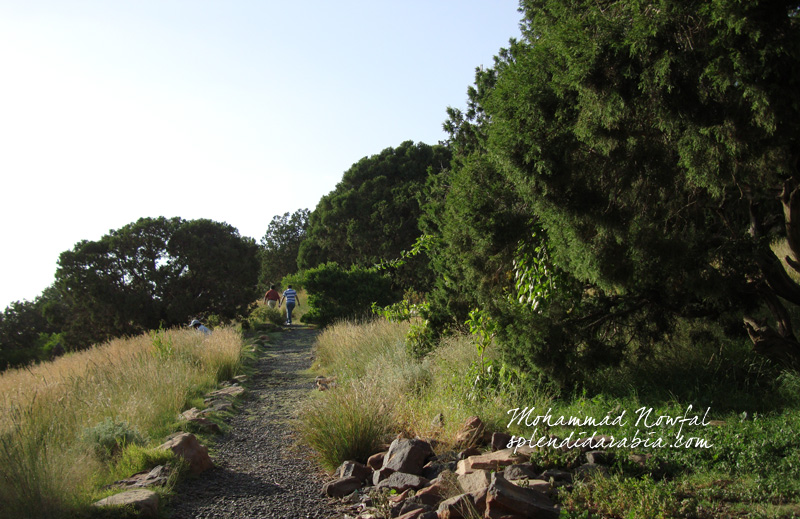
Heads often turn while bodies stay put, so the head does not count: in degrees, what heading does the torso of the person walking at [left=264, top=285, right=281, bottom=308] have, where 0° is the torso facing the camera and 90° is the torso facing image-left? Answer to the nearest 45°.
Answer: approximately 180°

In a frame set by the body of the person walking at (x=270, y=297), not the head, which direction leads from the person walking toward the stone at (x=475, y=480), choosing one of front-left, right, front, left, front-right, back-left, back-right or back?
back

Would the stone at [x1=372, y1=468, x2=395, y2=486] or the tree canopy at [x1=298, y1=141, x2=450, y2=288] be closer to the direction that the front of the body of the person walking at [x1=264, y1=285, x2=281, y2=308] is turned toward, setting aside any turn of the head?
the tree canopy

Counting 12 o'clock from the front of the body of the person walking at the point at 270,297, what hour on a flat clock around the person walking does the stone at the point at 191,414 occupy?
The stone is roughly at 6 o'clock from the person walking.

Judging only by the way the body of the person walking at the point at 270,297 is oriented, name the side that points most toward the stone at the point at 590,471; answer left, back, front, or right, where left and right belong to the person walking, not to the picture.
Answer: back

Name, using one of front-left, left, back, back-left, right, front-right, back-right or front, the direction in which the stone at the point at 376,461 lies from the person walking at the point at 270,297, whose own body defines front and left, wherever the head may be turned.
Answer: back

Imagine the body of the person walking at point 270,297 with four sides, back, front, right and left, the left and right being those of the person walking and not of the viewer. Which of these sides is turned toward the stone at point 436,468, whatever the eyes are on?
back

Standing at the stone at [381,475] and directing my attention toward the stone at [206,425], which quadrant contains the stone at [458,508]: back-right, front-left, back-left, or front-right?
back-left

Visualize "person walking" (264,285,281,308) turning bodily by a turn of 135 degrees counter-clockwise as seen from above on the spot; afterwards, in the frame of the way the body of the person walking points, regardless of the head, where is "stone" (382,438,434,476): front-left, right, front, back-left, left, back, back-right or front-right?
front-left

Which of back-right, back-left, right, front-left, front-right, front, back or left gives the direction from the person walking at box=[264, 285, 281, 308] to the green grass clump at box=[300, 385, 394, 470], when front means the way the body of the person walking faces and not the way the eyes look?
back

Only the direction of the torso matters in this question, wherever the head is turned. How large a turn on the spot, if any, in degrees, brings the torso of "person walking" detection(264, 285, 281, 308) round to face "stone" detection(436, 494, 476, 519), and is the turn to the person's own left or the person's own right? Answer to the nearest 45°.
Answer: approximately 180°

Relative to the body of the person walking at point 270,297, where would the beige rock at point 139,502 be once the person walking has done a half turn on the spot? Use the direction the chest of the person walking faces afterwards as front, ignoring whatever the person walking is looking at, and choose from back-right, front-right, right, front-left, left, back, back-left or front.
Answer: front

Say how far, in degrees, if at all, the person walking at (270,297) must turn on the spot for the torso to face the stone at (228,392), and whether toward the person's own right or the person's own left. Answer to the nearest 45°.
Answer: approximately 180°

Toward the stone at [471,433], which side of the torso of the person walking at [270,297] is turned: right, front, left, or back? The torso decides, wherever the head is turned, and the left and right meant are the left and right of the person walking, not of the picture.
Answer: back
